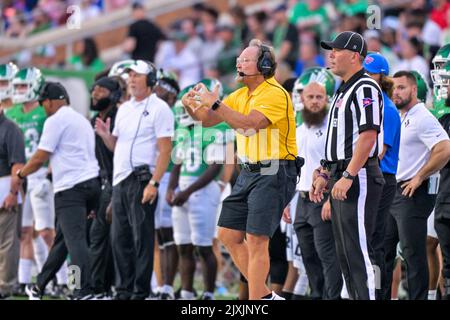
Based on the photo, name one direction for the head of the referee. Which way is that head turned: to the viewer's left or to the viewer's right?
to the viewer's left

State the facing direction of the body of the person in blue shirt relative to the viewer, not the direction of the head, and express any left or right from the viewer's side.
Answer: facing to the left of the viewer

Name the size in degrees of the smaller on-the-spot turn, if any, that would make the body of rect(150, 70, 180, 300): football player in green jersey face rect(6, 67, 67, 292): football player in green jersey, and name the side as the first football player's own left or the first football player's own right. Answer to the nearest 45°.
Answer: approximately 45° to the first football player's own right

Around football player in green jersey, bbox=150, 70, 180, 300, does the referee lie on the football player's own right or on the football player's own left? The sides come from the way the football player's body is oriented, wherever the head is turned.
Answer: on the football player's own left

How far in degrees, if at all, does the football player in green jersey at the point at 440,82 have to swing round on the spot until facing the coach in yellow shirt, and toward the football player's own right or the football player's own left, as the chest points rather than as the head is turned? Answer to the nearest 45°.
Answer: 0° — they already face them

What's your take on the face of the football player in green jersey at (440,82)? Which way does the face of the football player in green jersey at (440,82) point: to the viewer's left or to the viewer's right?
to the viewer's left

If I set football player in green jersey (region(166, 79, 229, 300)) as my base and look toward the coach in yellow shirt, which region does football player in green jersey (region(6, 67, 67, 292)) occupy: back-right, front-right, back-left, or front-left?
back-right

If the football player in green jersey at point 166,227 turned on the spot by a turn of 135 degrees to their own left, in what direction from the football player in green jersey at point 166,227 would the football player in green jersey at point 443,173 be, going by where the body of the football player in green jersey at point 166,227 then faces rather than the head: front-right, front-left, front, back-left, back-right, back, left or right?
front-right

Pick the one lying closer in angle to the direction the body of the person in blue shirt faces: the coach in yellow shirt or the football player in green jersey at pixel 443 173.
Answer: the coach in yellow shirt

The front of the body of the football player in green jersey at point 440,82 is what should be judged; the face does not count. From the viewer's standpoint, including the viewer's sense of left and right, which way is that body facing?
facing the viewer and to the left of the viewer

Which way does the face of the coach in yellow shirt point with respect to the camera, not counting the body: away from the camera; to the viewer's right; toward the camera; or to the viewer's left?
to the viewer's left
